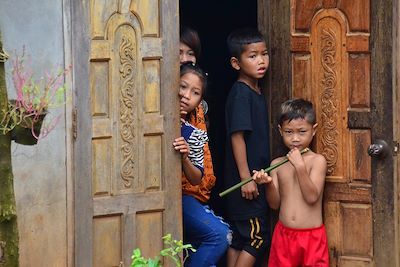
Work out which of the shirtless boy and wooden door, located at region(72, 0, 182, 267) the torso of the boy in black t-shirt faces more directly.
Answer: the shirtless boy
